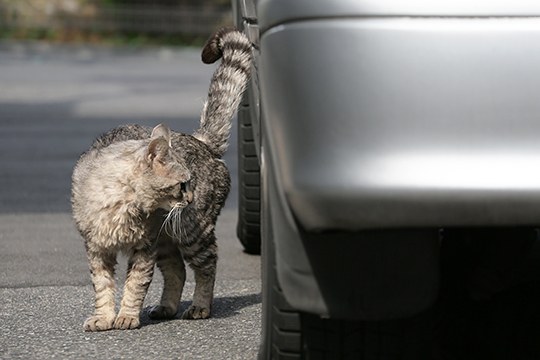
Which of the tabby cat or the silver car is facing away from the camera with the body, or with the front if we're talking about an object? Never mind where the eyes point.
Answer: the silver car

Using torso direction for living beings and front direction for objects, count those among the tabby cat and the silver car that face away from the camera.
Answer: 1

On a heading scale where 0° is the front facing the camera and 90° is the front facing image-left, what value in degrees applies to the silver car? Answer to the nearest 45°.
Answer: approximately 180°

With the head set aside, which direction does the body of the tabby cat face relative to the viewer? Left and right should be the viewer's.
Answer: facing the viewer and to the left of the viewer
